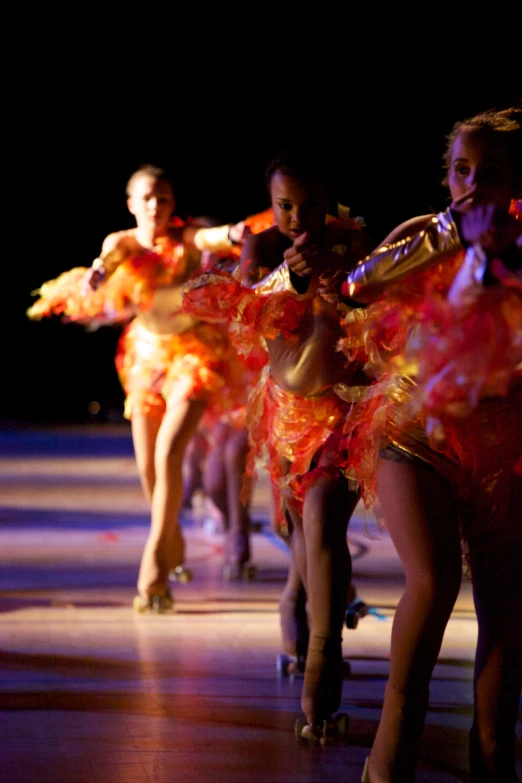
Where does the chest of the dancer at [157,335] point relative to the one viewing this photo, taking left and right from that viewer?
facing the viewer

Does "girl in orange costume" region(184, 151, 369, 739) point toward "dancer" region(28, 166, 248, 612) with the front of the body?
no

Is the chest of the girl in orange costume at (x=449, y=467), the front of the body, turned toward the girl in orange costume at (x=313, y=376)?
no

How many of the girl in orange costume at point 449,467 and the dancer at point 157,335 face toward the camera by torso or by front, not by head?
2

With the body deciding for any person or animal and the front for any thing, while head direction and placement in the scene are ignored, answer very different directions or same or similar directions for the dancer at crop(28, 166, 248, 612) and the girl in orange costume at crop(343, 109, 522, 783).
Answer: same or similar directions

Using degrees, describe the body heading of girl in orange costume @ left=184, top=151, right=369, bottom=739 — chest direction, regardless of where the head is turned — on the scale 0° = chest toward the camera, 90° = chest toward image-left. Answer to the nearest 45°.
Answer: approximately 0°

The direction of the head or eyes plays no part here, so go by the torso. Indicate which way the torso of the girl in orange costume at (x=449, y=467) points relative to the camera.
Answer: toward the camera

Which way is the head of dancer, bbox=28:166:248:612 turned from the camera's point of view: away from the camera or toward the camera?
toward the camera

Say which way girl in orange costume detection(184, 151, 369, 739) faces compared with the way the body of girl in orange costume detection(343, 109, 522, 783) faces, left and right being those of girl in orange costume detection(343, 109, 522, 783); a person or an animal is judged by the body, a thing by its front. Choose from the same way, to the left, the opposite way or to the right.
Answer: the same way

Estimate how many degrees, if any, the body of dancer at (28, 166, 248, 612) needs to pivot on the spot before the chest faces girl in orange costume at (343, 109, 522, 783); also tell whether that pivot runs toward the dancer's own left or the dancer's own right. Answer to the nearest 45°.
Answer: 0° — they already face them

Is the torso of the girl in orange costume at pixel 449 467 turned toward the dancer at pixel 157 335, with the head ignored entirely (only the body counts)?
no

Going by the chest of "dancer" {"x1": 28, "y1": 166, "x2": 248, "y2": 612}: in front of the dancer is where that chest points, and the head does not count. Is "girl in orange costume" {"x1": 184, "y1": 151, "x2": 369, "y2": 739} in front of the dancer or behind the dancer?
in front

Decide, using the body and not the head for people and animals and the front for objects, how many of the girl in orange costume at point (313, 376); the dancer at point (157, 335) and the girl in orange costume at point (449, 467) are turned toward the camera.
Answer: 3
